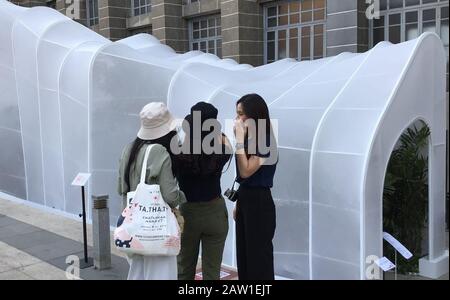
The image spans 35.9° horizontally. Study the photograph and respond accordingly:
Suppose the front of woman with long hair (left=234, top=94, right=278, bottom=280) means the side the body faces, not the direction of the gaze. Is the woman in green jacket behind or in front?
in front

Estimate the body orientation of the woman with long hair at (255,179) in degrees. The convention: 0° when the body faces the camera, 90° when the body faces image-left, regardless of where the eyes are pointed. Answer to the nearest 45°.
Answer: approximately 90°

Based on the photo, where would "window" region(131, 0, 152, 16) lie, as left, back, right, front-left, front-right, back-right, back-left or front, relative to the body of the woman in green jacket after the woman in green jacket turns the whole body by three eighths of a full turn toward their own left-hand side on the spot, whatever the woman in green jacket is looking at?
right

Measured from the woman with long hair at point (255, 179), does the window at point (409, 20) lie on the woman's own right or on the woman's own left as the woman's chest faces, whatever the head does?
on the woman's own right

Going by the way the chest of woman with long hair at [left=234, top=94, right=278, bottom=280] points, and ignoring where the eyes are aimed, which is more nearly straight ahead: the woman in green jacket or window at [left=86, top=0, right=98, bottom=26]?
the woman in green jacket

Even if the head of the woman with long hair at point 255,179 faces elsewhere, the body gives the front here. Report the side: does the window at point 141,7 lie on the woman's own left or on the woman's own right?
on the woman's own right

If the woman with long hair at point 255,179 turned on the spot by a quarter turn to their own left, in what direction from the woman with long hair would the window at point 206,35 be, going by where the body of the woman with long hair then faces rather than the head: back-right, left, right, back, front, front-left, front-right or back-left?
back

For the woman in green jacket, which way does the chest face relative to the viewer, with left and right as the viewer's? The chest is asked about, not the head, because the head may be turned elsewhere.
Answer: facing away from the viewer and to the right of the viewer

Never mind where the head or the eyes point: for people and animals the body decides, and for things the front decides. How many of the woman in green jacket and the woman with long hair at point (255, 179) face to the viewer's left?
1

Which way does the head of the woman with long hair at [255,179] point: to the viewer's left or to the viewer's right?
to the viewer's left
